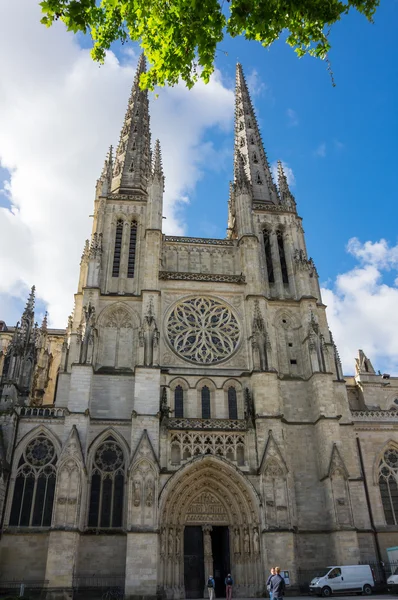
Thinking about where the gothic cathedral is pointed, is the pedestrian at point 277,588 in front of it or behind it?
in front

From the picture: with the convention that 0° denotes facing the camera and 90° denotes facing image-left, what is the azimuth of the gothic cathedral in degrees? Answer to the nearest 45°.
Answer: approximately 0°
